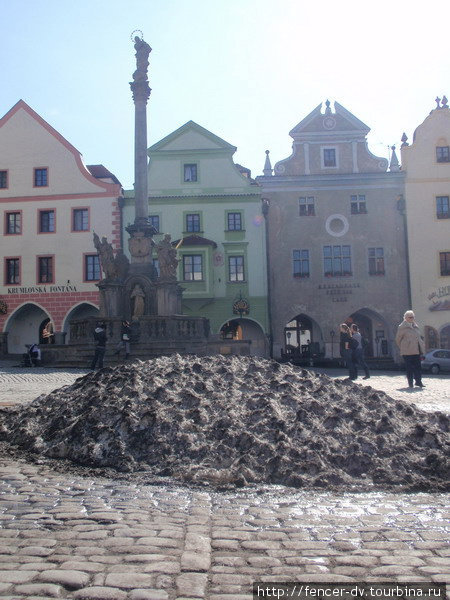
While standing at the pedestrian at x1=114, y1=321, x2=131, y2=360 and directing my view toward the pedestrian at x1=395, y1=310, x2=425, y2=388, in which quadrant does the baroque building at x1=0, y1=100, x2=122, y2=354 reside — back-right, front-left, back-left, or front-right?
back-left

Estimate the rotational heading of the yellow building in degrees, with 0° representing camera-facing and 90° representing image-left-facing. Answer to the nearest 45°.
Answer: approximately 0°

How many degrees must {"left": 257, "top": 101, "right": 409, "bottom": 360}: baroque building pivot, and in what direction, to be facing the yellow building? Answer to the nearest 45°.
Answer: approximately 90° to its left

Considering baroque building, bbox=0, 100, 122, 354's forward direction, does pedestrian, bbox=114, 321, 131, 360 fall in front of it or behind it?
in front

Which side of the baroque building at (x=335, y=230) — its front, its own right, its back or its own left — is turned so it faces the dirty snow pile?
front

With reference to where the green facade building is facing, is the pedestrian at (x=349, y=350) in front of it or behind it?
in front

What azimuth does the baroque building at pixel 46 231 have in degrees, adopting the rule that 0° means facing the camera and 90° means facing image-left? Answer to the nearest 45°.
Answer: approximately 0°

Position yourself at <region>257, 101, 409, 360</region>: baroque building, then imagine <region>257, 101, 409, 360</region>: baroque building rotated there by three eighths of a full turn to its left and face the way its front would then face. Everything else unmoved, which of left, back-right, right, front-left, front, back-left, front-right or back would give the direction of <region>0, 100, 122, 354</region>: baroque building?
back-left

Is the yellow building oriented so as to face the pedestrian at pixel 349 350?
yes

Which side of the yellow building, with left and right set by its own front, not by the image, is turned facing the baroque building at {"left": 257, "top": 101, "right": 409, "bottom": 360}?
right

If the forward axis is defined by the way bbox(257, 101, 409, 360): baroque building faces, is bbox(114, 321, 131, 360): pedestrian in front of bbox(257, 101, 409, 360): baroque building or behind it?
in front

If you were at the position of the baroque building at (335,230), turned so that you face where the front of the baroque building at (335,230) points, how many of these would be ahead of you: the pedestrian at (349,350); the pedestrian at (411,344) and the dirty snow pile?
3
